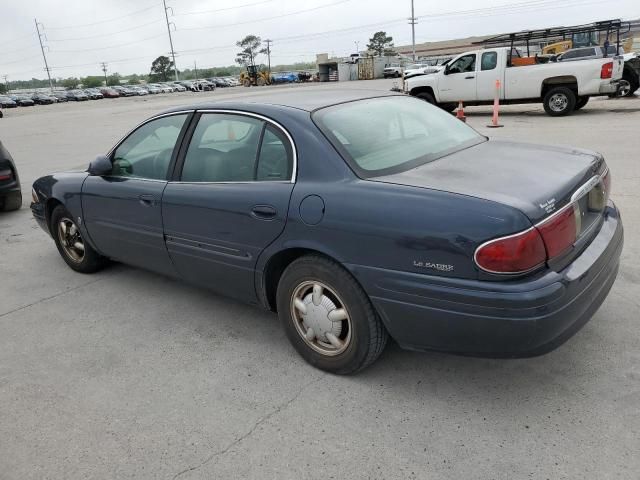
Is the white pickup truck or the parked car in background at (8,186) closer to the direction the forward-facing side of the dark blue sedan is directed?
the parked car in background

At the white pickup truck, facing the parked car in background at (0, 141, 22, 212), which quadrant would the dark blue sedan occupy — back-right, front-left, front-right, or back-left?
front-left

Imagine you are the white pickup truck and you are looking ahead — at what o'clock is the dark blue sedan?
The dark blue sedan is roughly at 9 o'clock from the white pickup truck.

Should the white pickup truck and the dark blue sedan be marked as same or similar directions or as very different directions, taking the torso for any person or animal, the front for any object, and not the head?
same or similar directions

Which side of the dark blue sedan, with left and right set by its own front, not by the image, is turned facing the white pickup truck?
right

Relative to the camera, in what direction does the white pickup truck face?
facing to the left of the viewer

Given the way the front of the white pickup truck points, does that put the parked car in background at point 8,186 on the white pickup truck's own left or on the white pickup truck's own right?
on the white pickup truck's own left

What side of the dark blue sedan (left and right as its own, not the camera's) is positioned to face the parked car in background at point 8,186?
front

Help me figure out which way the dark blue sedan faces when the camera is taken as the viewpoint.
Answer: facing away from the viewer and to the left of the viewer

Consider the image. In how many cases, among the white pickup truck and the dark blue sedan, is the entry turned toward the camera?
0
